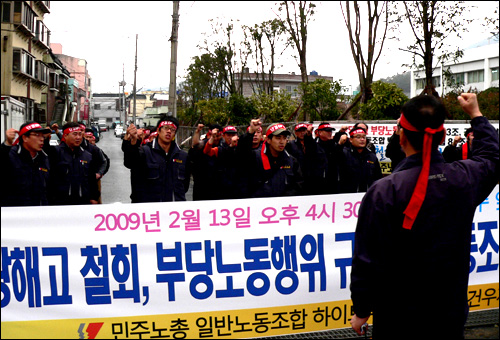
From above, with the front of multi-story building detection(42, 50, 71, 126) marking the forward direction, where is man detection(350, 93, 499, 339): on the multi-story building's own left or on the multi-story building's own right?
on the multi-story building's own right

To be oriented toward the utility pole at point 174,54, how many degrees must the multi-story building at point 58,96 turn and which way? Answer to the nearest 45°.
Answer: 0° — it already faces it

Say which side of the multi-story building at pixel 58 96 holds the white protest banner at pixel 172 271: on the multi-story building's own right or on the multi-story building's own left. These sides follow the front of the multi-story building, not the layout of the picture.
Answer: on the multi-story building's own right

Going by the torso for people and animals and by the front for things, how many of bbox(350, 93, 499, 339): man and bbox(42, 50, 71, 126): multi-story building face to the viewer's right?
1

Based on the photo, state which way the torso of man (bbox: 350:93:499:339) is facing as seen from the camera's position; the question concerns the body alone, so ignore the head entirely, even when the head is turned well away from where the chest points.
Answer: away from the camera

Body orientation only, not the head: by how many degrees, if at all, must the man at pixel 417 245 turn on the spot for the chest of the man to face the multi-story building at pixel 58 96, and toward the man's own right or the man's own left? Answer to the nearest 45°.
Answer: approximately 45° to the man's own left

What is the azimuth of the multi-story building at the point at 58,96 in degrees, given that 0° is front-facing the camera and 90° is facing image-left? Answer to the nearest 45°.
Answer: approximately 270°

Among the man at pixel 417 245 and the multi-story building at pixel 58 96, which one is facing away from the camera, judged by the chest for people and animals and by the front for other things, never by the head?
the man

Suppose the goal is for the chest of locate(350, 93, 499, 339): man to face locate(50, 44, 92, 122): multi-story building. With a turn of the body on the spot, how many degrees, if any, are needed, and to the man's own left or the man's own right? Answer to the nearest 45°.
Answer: approximately 45° to the man's own left
